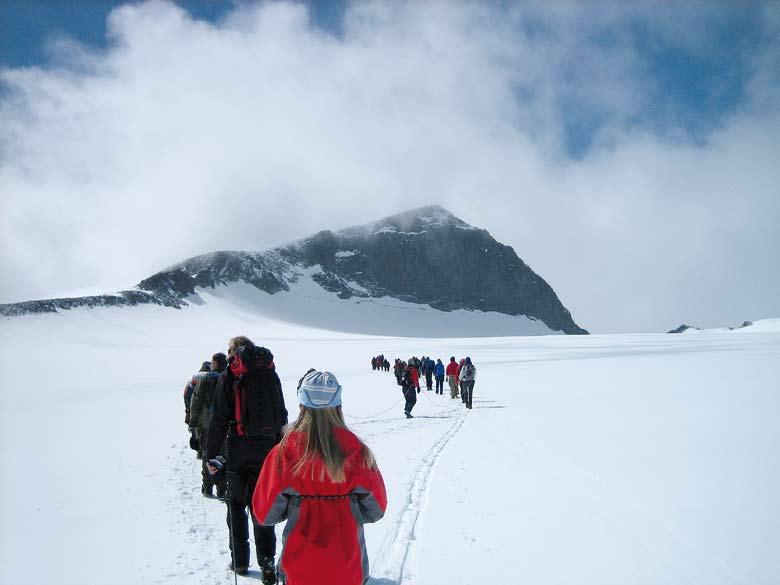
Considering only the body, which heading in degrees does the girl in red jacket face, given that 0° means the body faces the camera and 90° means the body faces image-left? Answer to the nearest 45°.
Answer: approximately 180°

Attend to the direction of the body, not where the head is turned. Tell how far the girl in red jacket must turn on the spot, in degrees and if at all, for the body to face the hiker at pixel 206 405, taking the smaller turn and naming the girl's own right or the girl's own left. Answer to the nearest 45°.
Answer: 0° — they already face them

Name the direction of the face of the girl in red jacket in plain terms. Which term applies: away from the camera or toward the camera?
away from the camera

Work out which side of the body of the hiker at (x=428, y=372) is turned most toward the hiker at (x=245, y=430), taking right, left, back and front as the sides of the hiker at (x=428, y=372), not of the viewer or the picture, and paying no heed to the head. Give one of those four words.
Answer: back

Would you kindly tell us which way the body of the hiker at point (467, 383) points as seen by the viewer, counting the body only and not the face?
away from the camera

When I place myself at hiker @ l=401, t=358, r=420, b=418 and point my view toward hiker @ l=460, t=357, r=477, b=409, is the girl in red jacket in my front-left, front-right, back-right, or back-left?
back-right

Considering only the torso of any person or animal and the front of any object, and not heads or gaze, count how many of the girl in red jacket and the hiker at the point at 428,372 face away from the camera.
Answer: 2

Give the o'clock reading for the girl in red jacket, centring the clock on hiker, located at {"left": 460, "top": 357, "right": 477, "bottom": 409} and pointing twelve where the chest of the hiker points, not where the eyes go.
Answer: The girl in red jacket is roughly at 6 o'clock from the hiker.

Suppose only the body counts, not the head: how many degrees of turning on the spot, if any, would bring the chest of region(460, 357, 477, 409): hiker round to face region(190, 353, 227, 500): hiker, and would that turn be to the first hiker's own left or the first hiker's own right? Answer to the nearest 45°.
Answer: approximately 180°

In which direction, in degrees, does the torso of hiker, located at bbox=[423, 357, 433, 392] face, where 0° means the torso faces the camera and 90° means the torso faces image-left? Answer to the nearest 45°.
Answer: approximately 180°

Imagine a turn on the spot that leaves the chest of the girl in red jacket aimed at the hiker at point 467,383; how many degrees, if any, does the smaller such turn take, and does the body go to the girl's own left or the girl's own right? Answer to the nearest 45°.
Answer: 0° — they already face them
